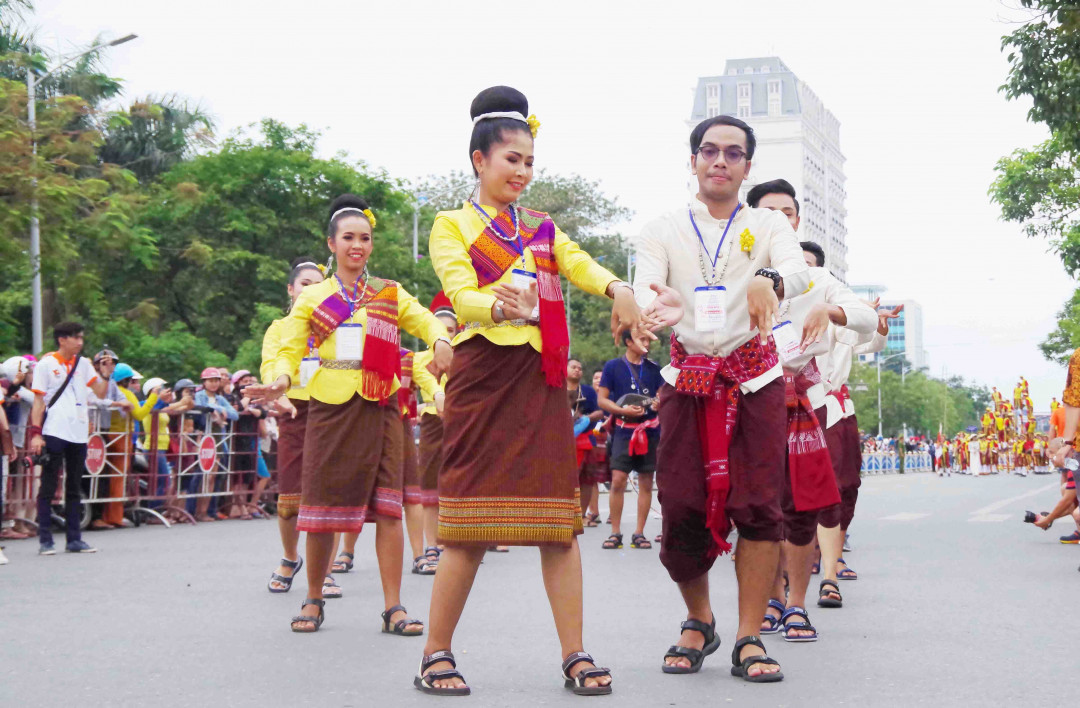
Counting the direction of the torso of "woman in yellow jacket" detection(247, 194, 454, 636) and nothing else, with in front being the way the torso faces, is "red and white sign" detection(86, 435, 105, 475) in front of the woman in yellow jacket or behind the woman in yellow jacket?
behind

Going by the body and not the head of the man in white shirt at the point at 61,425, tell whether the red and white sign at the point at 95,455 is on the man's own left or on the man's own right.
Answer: on the man's own left

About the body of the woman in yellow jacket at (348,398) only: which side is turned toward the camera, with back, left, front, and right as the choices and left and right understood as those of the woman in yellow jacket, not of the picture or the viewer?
front

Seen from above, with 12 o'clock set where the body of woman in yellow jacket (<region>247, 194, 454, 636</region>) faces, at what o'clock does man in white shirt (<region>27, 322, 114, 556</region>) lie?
The man in white shirt is roughly at 5 o'clock from the woman in yellow jacket.

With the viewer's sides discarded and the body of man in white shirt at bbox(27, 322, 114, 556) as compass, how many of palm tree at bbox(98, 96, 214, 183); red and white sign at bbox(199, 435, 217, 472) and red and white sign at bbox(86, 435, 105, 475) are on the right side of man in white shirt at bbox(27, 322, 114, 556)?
0

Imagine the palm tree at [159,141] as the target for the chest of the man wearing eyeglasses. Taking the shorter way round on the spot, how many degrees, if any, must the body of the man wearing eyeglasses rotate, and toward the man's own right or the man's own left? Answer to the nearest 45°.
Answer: approximately 135° to the man's own right

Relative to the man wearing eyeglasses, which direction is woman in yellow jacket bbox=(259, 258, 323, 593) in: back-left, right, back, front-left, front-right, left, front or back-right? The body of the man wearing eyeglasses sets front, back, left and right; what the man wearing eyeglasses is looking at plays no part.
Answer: back-right

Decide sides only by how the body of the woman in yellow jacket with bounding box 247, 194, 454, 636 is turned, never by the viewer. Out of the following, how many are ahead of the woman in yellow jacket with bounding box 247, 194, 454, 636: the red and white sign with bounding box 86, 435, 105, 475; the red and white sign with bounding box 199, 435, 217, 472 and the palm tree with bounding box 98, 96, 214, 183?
0

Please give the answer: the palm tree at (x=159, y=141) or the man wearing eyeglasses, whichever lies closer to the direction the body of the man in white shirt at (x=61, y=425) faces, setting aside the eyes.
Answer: the man wearing eyeglasses

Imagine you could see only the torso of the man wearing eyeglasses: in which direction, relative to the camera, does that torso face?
toward the camera

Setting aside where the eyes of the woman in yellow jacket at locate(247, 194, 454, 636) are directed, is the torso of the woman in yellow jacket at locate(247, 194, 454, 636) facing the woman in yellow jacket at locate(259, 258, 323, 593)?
no

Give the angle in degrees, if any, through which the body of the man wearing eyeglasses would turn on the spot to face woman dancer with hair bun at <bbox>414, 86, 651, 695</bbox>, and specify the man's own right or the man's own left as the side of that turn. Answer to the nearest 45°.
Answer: approximately 45° to the man's own right

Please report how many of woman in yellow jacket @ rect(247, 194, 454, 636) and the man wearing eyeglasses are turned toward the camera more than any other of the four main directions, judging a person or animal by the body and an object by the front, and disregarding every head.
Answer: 2

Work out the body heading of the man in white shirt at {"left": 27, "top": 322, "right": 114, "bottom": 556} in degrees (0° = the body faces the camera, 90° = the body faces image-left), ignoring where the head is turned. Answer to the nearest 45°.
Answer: approximately 315°

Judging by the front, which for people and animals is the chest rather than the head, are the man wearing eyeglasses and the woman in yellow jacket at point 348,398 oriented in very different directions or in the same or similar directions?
same or similar directions

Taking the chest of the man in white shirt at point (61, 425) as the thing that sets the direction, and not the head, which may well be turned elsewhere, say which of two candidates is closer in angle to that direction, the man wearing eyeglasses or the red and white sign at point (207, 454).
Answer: the man wearing eyeglasses
